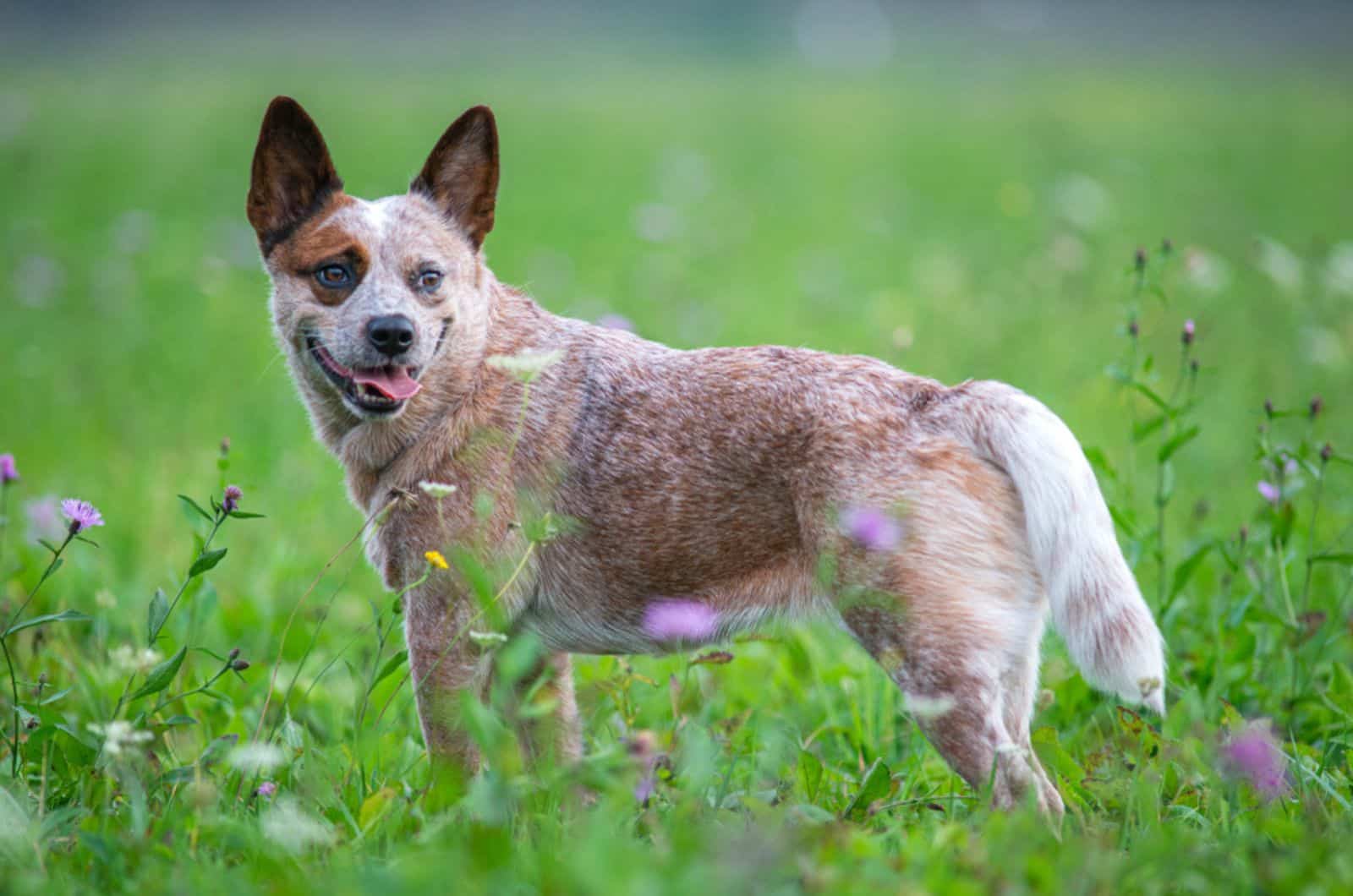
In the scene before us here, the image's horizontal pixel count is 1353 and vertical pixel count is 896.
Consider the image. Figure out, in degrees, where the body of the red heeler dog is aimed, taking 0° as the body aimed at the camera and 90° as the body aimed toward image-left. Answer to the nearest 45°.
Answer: approximately 90°

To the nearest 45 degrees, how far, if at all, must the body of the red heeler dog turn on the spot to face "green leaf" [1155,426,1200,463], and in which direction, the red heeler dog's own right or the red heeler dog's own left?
approximately 180°

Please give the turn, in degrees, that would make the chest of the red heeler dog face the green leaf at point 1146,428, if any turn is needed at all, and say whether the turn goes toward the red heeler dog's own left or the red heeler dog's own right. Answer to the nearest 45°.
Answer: approximately 180°

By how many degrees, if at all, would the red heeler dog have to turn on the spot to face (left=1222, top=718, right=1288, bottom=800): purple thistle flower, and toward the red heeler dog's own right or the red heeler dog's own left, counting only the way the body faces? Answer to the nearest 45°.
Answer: approximately 135° to the red heeler dog's own left

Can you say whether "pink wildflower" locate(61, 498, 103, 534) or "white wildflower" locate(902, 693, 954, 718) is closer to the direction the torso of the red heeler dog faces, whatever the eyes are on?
the pink wildflower

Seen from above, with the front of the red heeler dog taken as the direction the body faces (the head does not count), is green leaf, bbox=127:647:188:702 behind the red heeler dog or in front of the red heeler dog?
in front

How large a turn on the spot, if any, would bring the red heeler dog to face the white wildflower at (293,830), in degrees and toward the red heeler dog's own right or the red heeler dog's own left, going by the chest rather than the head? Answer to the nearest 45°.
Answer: approximately 45° to the red heeler dog's own left

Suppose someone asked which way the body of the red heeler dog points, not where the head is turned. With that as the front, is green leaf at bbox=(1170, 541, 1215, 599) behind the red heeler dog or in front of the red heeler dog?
behind
